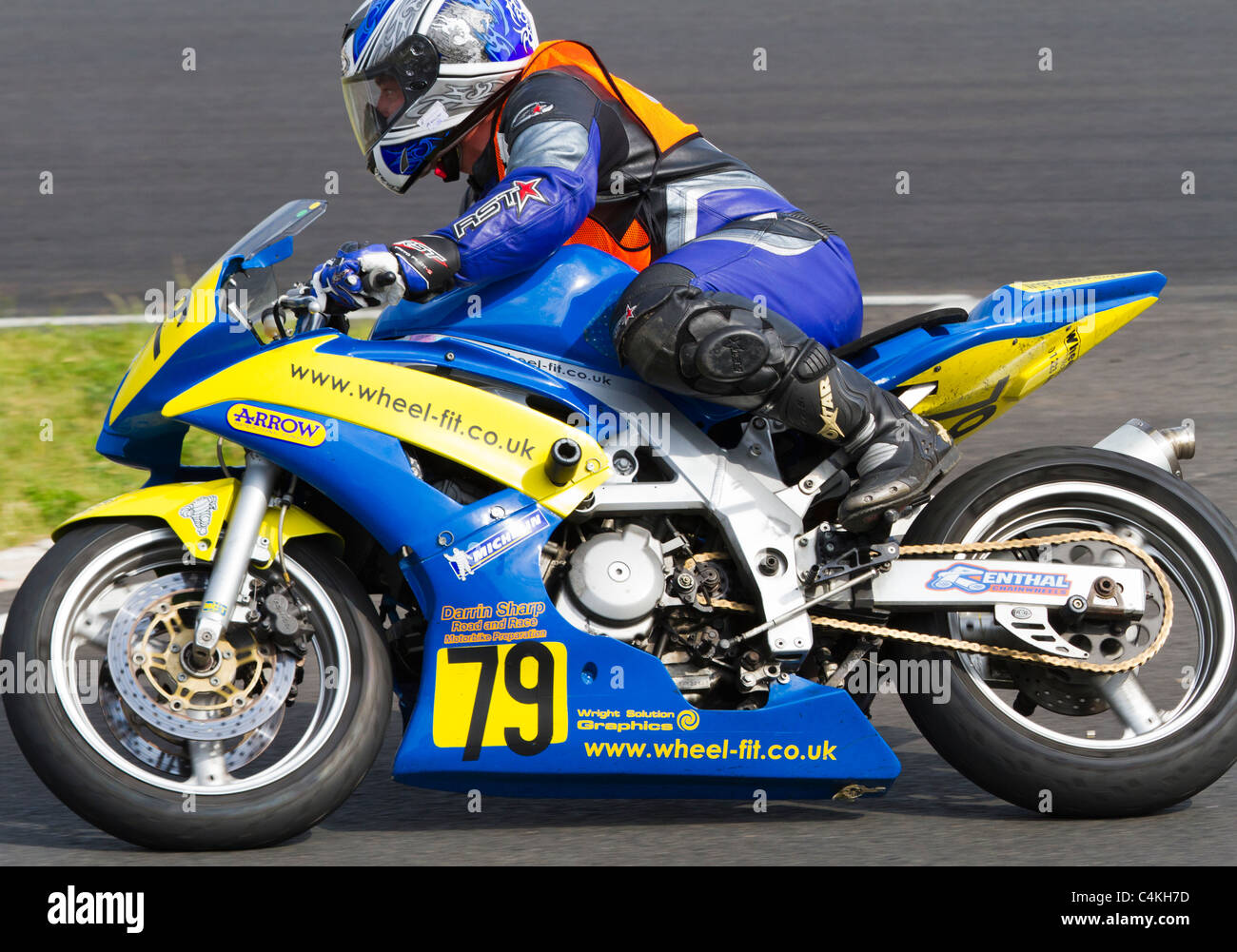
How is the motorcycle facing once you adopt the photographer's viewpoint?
facing to the left of the viewer

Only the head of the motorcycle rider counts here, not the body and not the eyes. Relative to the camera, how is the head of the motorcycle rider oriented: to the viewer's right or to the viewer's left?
to the viewer's left

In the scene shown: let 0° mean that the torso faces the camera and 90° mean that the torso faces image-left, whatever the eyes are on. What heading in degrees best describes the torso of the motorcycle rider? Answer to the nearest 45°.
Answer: approximately 90°
